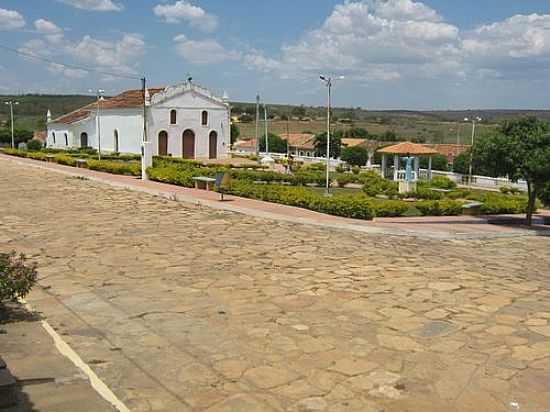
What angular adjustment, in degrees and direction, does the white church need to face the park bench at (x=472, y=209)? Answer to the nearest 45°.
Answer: approximately 45° to its right

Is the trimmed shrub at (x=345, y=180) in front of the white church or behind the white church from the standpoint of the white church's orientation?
in front

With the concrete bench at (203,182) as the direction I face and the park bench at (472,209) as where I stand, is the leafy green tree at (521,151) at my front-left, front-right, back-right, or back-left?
back-left

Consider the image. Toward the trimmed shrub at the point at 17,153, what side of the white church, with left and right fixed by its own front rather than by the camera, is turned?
right

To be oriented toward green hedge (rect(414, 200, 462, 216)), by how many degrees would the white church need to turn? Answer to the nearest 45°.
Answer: approximately 45° to its right

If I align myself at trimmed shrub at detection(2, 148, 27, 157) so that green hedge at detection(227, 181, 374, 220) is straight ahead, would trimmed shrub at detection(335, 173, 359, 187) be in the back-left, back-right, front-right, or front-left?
front-left

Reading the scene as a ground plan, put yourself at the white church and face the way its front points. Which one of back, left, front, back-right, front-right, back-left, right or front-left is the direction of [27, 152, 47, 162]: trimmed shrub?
right

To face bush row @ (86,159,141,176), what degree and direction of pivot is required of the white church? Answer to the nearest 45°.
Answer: approximately 45° to its right

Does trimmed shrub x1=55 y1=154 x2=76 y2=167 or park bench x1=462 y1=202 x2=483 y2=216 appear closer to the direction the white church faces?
the park bench

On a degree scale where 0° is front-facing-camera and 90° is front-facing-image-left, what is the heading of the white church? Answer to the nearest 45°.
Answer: approximately 315°

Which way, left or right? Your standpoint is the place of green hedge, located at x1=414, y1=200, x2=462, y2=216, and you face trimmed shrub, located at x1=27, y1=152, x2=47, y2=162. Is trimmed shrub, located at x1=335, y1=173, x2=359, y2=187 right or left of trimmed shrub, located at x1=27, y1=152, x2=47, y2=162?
right

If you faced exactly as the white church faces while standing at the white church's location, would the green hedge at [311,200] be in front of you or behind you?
in front
